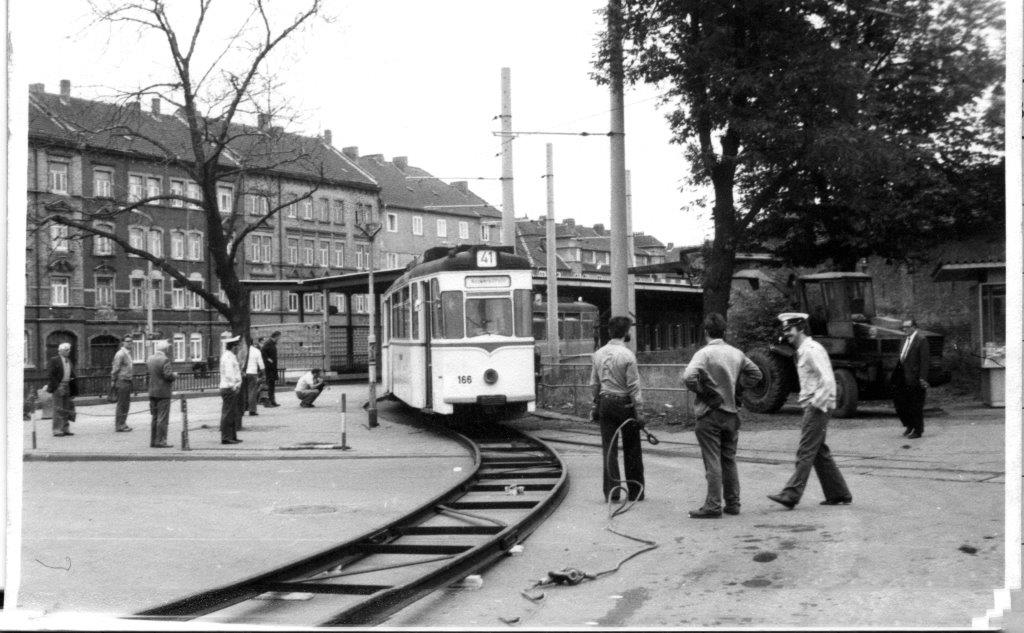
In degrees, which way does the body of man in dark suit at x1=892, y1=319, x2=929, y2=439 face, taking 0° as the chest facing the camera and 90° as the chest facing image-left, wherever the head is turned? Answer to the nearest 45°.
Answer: approximately 45°

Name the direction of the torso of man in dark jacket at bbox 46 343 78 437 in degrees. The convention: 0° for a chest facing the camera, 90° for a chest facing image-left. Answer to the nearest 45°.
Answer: approximately 315°

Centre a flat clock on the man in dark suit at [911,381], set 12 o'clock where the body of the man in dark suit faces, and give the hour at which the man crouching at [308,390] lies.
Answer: The man crouching is roughly at 3 o'clock from the man in dark suit.

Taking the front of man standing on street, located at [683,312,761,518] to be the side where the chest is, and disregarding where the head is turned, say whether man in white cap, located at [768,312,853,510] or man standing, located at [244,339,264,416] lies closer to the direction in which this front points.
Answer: the man standing

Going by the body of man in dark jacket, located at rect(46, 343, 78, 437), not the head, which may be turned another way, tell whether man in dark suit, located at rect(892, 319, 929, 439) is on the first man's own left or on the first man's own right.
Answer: on the first man's own left

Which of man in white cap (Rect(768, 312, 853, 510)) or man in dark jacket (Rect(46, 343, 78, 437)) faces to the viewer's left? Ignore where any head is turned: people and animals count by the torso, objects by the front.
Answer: the man in white cap

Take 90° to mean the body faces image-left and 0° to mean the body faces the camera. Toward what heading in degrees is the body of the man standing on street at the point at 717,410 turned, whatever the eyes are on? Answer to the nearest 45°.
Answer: approximately 135°

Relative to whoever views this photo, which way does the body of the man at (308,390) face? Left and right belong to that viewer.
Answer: facing to the right of the viewer

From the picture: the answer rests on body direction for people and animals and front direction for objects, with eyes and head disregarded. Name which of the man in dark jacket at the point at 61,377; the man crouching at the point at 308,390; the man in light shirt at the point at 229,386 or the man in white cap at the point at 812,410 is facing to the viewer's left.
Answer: the man in white cap
